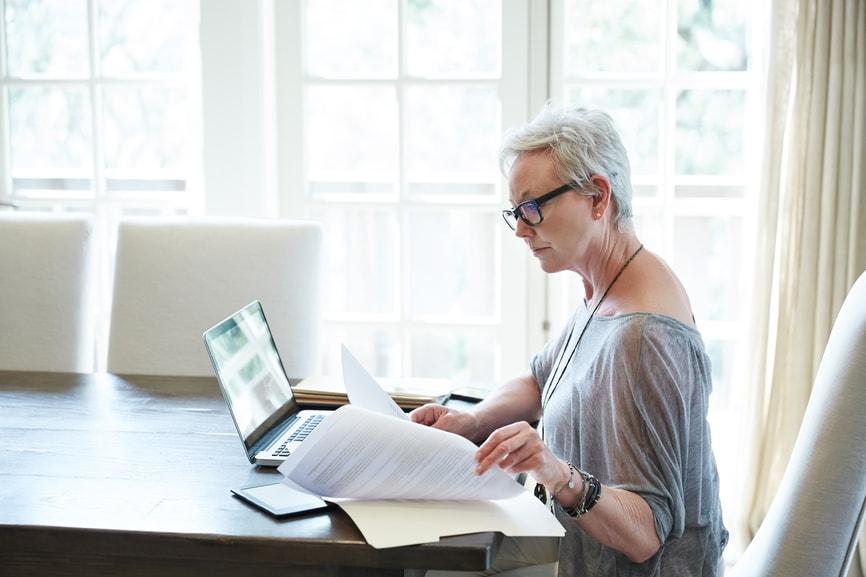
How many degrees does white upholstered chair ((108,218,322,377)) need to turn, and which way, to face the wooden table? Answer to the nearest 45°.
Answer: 0° — it already faces it

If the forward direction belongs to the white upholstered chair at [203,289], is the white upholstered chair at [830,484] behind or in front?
in front

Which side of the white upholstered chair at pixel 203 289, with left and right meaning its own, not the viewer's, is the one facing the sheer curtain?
left

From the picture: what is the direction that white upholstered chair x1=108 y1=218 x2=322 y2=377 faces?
toward the camera

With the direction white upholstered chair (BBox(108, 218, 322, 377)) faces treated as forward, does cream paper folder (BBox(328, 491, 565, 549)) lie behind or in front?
in front

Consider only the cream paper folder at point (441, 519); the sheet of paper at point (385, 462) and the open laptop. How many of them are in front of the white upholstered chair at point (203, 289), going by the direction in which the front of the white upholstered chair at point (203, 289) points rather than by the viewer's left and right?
3

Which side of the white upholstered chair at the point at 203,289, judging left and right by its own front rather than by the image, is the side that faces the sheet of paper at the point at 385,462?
front

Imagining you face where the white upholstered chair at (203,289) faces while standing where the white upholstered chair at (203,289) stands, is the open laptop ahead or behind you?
ahead

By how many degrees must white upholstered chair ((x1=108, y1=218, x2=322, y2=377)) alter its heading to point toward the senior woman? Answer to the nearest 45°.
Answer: approximately 45° to its left

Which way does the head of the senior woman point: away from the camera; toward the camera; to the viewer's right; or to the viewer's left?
to the viewer's left

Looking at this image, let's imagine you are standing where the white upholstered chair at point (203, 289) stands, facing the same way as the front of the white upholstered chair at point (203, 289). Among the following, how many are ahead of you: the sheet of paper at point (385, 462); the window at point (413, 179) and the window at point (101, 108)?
1
